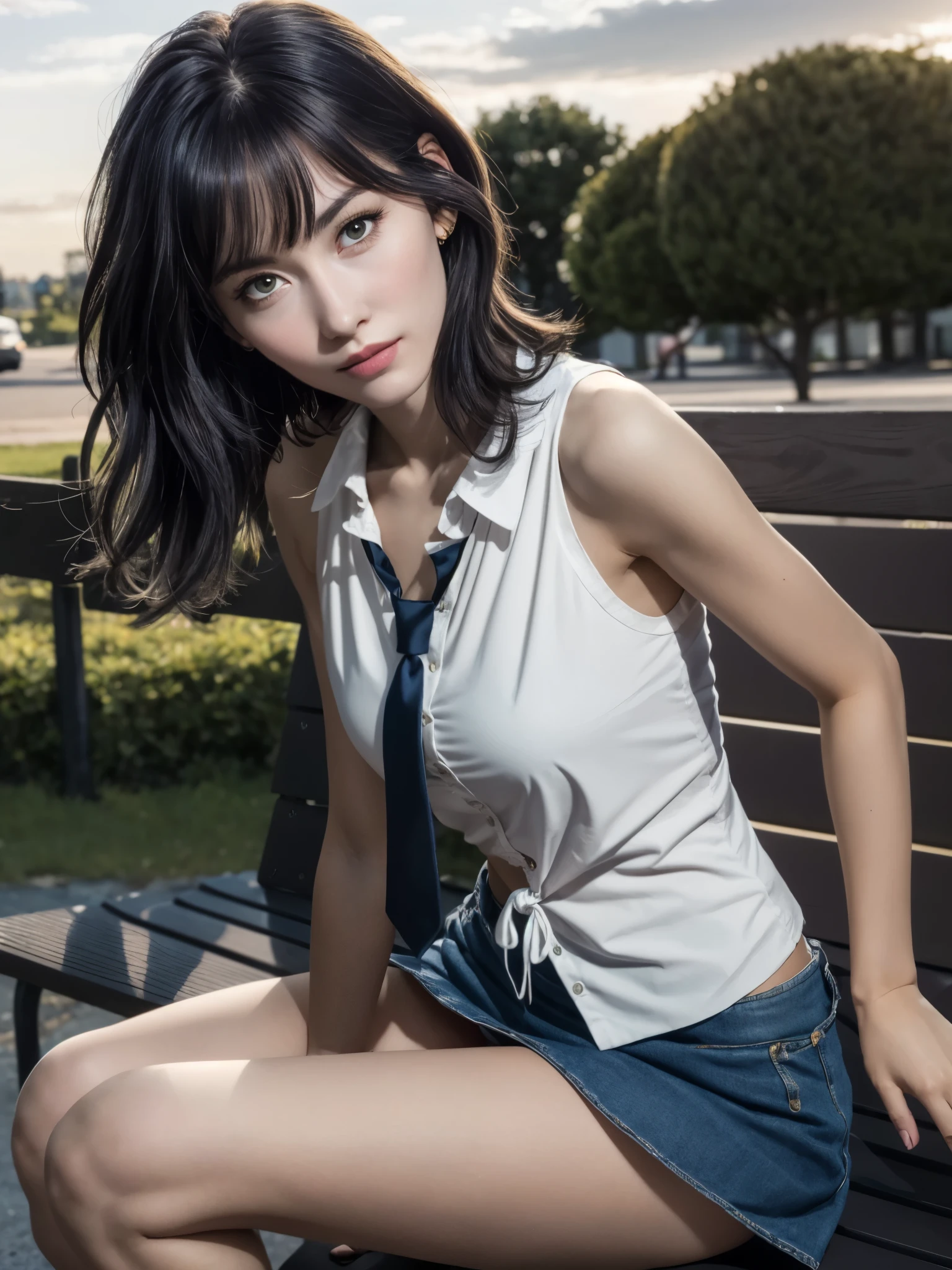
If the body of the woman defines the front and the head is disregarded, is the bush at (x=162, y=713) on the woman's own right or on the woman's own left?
on the woman's own right

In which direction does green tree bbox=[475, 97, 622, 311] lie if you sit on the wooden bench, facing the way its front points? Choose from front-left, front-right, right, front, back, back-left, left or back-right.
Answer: back-right

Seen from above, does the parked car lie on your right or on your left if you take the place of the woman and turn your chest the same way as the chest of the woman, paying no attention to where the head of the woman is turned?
on your right

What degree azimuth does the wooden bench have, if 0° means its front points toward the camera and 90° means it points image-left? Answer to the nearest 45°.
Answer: approximately 45°
